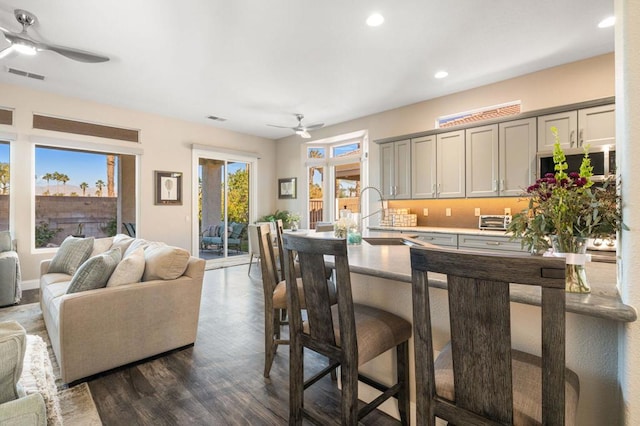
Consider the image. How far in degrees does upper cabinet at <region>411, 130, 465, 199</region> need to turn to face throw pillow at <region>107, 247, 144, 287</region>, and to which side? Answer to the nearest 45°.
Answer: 0° — it already faces it

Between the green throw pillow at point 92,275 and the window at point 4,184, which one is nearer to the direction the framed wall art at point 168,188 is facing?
the green throw pillow

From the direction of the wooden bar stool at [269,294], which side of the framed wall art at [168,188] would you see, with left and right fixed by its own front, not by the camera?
front

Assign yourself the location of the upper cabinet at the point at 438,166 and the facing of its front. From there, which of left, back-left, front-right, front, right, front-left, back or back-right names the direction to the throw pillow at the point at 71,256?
front

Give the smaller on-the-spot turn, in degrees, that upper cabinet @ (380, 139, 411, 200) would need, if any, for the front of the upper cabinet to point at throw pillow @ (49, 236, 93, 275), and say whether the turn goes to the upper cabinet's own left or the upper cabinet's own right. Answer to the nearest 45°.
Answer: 0° — it already faces it

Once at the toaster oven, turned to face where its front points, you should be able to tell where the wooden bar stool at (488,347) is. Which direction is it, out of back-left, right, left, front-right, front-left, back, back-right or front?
front

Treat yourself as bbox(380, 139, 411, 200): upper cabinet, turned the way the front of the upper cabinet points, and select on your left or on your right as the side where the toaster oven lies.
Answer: on your left

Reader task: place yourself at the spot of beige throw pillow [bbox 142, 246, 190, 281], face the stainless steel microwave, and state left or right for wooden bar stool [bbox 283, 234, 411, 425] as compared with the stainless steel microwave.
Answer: right

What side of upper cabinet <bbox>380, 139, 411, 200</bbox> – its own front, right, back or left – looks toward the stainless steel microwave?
left

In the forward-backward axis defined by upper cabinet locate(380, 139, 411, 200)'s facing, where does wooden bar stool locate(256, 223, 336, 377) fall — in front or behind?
in front

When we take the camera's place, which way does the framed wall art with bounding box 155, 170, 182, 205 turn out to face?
facing the viewer

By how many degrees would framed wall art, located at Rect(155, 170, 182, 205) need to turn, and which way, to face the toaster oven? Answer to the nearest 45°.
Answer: approximately 45° to its left

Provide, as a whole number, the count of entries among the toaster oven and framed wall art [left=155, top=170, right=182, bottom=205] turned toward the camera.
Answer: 2

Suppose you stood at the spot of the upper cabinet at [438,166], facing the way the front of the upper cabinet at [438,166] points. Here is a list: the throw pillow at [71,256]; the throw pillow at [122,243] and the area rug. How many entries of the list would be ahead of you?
3

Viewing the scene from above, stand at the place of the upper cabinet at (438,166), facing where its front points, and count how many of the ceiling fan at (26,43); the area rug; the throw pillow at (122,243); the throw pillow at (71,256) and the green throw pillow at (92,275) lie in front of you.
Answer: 5

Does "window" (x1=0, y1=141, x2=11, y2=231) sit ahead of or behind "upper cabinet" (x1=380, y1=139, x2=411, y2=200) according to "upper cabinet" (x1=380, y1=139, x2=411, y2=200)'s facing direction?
ahead

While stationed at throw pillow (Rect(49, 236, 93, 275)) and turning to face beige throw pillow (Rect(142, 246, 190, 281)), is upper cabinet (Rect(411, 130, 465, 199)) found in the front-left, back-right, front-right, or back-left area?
front-left

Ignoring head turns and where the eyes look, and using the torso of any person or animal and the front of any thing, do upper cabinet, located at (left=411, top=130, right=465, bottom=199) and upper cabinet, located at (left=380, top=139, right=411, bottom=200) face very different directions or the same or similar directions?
same or similar directions
